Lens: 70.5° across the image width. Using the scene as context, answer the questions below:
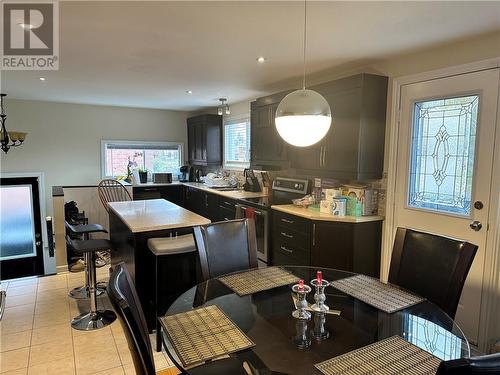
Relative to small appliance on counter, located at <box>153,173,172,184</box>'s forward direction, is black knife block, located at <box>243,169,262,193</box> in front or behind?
in front

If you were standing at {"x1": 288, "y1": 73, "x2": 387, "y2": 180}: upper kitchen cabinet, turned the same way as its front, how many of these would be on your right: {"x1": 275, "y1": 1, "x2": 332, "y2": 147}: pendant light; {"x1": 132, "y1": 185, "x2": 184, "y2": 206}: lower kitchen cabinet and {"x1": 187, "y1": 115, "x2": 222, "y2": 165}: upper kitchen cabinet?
2

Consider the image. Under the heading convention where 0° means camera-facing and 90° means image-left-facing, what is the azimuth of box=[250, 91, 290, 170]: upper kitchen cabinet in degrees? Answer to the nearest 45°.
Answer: approximately 45°

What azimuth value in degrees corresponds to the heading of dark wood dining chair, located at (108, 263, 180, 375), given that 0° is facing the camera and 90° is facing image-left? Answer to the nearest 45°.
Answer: approximately 270°

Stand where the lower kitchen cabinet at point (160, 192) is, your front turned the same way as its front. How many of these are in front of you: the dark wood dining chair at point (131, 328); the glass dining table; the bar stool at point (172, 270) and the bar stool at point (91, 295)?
4

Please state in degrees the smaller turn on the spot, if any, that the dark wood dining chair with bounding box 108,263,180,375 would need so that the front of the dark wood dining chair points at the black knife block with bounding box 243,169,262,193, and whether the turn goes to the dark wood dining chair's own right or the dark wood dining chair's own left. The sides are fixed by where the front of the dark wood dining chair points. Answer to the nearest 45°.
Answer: approximately 45° to the dark wood dining chair's own left

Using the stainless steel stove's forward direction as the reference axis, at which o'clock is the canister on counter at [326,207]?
The canister on counter is roughly at 9 o'clock from the stainless steel stove.

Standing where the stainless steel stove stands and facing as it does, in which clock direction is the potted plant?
The potted plant is roughly at 3 o'clock from the stainless steel stove.

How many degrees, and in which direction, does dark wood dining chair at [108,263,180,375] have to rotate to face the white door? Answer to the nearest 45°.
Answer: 0° — it already faces it
